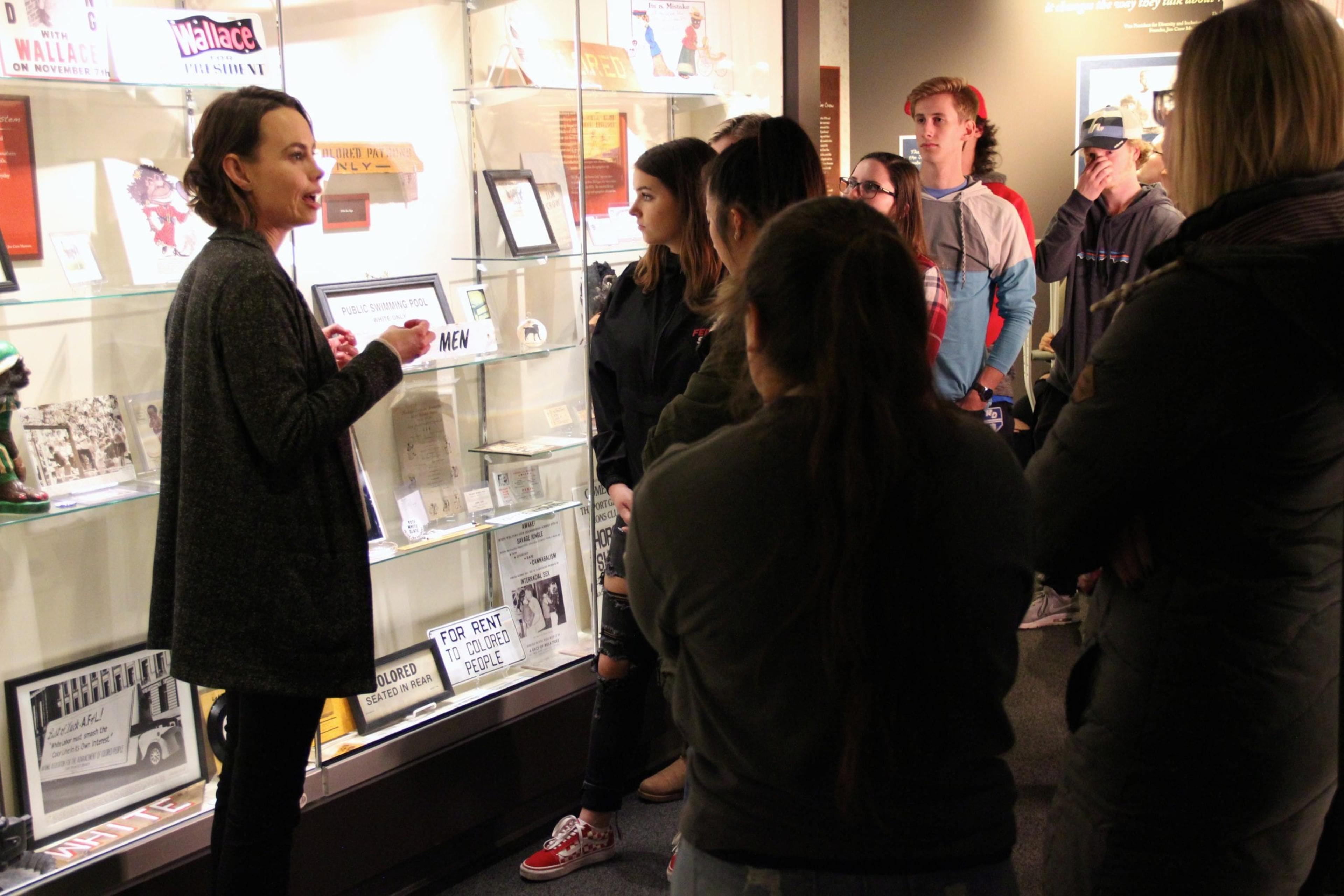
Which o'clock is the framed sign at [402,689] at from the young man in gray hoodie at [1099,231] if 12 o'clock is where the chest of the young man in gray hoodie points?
The framed sign is roughly at 12 o'clock from the young man in gray hoodie.

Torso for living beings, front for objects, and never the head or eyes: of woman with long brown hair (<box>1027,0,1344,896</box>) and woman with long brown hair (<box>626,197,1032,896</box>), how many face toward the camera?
0

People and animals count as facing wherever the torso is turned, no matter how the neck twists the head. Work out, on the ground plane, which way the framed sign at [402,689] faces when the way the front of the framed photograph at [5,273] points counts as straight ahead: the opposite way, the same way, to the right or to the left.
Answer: the same way

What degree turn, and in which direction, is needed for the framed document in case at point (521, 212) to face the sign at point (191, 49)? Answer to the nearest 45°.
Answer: approximately 90° to its right

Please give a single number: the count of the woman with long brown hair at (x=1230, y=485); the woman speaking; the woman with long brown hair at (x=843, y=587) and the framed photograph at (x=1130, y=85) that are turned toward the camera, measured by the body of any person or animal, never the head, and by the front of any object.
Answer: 1

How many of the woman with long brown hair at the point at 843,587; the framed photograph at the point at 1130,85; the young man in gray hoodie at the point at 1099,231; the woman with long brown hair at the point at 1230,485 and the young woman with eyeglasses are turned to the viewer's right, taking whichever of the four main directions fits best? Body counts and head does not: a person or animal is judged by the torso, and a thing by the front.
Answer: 0

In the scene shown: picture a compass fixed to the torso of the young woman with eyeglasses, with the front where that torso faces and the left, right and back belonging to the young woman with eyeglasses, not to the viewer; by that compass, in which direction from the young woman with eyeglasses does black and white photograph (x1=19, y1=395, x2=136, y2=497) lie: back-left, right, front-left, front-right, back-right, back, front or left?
front

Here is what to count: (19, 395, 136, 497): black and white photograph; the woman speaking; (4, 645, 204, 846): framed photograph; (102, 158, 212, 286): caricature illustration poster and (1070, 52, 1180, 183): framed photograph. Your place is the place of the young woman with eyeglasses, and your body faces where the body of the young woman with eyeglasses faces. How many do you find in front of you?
4

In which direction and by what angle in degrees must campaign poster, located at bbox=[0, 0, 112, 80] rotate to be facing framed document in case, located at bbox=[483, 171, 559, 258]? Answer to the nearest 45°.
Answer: approximately 90° to its left

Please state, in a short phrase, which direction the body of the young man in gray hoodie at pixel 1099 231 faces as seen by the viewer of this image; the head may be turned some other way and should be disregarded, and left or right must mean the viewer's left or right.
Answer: facing the viewer and to the left of the viewer

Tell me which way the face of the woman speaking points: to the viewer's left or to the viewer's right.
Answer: to the viewer's right

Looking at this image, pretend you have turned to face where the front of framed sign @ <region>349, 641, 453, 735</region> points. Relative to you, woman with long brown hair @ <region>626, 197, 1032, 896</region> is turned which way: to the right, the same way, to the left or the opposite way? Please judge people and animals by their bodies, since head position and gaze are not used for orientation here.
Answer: the opposite way

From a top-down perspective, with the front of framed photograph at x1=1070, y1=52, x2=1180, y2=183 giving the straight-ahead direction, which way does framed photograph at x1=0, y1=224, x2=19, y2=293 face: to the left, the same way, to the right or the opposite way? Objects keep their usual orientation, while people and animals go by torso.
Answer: to the left

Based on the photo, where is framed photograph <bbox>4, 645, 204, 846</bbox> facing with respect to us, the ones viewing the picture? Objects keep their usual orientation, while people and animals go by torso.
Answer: facing the viewer and to the right of the viewer

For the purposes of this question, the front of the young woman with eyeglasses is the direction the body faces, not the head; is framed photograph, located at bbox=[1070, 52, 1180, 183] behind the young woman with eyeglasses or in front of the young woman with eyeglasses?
behind

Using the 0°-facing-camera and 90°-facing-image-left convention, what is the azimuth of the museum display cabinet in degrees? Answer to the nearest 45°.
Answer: approximately 315°

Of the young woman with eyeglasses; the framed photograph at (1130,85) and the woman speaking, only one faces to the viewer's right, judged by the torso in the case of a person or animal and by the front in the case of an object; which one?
the woman speaking
